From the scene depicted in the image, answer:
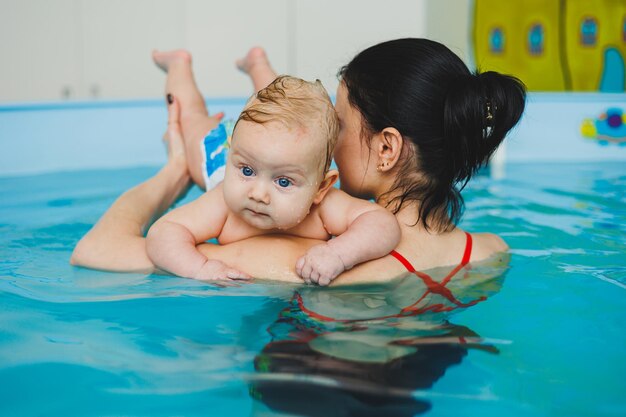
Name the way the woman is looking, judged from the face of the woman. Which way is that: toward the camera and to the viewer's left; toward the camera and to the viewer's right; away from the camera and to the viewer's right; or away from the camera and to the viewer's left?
away from the camera and to the viewer's left

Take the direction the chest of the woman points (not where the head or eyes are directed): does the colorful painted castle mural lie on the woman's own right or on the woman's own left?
on the woman's own right

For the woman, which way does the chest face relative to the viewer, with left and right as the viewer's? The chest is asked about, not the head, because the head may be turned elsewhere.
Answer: facing away from the viewer and to the left of the viewer
